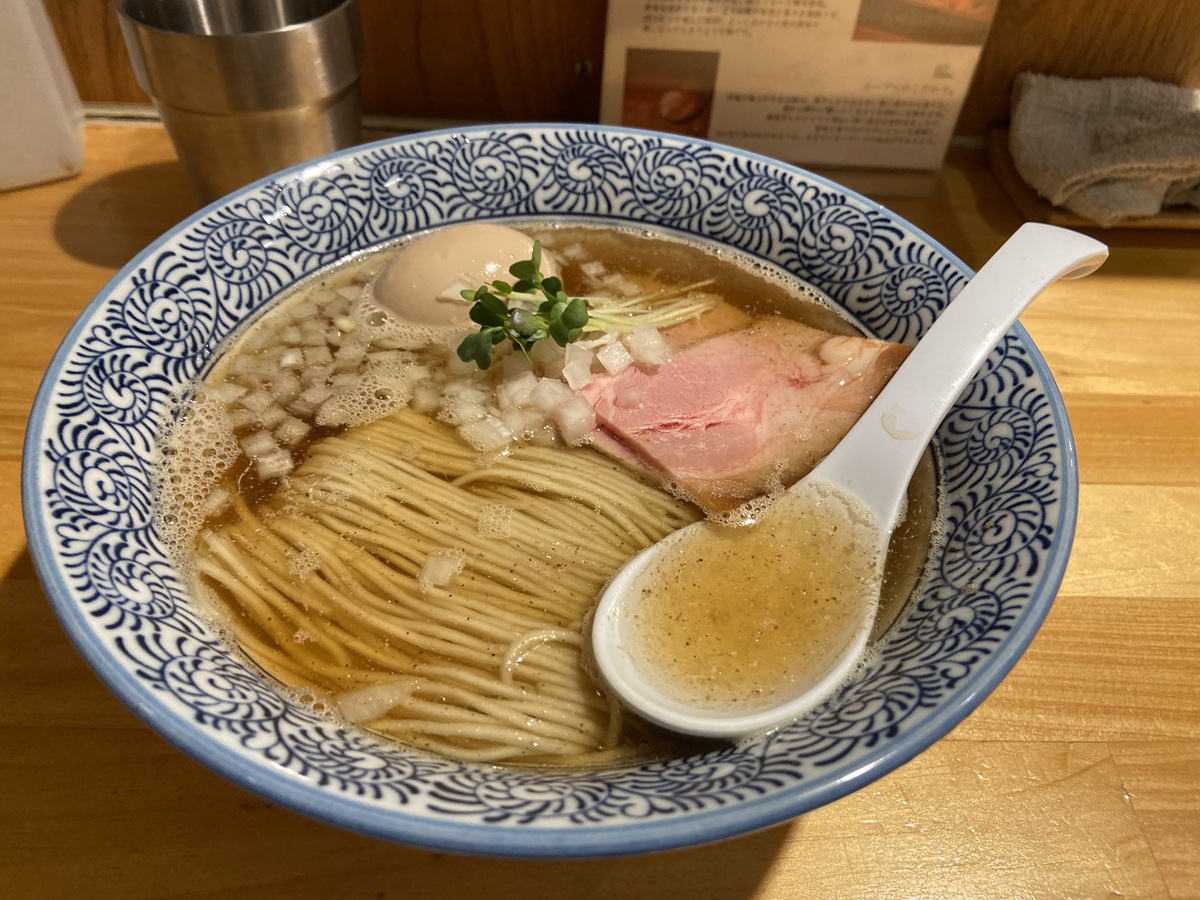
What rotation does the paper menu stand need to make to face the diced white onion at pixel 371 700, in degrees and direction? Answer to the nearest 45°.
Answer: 0° — it already faces it

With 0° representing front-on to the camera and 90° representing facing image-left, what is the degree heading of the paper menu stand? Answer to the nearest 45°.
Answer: approximately 0°

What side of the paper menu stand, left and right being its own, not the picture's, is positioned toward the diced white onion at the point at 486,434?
front

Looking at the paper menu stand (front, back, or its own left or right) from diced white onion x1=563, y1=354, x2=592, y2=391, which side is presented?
front

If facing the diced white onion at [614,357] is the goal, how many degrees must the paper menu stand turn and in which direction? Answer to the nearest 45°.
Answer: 0° — it already faces it

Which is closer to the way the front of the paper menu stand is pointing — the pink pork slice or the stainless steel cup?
the pink pork slice

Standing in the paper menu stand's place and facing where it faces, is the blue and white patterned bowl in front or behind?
in front

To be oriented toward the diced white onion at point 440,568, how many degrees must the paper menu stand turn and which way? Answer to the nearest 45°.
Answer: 0° — it already faces it

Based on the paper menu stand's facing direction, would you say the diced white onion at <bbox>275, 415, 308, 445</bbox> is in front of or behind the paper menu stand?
in front

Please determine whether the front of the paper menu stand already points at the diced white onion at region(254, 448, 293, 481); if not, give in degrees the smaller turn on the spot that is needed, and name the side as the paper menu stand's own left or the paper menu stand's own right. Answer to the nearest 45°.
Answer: approximately 45° to the paper menu stand's own right

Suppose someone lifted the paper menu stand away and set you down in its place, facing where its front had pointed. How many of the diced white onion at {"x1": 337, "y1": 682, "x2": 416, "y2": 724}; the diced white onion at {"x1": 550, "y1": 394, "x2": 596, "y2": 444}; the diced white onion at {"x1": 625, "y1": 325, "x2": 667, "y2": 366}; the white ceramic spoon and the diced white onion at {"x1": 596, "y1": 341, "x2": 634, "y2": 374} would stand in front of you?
5

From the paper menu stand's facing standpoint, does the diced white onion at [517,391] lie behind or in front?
in front
